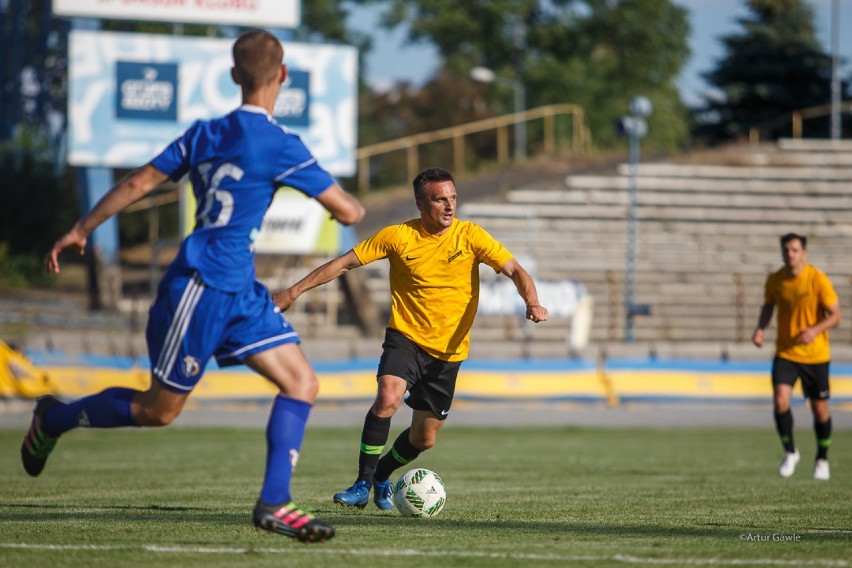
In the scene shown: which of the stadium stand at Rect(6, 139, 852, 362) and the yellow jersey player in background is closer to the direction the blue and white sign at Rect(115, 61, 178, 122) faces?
the yellow jersey player in background

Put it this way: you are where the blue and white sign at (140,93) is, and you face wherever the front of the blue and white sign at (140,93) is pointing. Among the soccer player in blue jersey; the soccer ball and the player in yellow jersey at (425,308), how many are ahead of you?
3

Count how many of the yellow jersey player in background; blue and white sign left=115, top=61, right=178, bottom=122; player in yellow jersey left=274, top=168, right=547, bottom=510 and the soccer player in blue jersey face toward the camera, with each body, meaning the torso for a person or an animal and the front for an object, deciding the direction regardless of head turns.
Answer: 3

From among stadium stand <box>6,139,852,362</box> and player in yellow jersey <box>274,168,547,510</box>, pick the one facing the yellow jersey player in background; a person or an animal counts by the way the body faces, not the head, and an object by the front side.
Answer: the stadium stand

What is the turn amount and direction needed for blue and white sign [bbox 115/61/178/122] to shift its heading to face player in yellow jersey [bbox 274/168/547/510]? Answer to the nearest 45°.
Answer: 0° — it already faces them

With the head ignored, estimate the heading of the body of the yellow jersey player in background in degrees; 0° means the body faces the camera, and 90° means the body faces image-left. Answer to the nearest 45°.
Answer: approximately 0°

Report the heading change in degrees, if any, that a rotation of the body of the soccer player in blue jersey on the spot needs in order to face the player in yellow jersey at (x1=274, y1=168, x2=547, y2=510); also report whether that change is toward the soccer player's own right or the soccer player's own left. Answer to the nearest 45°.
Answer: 0° — they already face them

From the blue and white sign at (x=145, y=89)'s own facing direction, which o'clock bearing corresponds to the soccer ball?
The soccer ball is roughly at 12 o'clock from the blue and white sign.

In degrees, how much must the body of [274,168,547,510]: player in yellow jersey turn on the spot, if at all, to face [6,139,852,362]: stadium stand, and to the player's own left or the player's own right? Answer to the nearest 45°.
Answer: approximately 180°

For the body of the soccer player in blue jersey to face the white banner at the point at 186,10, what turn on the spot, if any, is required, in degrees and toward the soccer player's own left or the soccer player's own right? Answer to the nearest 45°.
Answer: approximately 45° to the soccer player's own left
